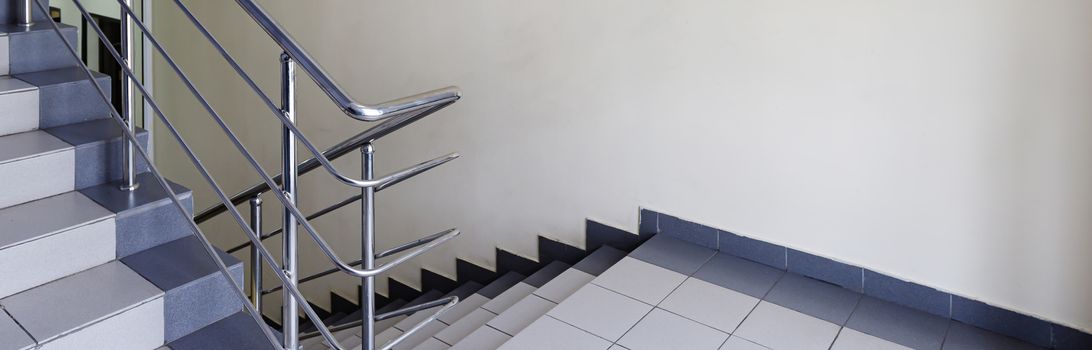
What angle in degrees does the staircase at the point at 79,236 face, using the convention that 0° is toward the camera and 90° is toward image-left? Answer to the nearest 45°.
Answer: approximately 315°
